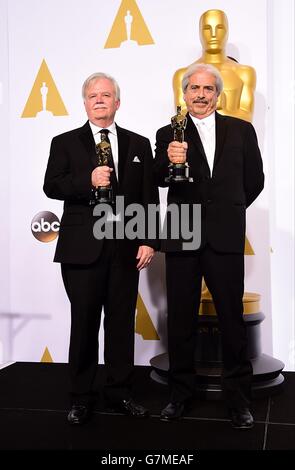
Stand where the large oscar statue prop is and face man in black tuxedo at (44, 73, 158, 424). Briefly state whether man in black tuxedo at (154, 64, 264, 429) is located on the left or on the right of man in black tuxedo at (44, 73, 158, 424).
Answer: left

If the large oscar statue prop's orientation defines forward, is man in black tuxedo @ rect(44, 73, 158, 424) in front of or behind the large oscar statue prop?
in front

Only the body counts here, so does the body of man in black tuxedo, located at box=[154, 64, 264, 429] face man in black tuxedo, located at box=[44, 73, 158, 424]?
no

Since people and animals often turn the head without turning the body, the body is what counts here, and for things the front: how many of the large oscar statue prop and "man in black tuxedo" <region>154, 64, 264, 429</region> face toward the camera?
2

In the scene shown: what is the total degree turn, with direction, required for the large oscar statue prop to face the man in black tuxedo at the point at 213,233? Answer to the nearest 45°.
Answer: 0° — it already faces them

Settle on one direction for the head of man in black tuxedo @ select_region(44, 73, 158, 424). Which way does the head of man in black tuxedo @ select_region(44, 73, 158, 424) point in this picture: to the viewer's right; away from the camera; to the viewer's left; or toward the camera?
toward the camera

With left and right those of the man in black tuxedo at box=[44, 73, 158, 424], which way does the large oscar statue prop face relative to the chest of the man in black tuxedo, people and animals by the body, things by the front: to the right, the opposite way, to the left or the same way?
the same way

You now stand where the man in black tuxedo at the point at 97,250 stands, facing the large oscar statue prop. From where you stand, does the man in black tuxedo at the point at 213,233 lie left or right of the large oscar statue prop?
right

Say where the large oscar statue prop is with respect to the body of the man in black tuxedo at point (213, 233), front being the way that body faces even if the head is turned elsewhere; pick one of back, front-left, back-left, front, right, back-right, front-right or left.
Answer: back

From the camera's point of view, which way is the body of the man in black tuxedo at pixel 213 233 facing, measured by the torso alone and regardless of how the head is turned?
toward the camera

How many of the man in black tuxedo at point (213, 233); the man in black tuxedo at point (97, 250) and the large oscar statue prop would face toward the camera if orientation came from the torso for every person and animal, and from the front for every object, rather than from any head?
3

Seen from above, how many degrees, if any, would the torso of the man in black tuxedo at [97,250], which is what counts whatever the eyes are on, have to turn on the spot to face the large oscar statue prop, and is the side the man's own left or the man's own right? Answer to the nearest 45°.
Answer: approximately 135° to the man's own left

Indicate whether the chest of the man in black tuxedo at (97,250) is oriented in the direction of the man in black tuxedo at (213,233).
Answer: no

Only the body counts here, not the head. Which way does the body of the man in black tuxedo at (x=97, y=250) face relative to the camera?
toward the camera

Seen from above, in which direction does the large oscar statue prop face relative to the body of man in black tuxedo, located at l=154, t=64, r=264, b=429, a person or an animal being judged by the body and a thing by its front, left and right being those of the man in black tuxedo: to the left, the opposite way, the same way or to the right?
the same way

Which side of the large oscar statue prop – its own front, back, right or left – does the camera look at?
front
